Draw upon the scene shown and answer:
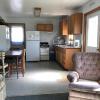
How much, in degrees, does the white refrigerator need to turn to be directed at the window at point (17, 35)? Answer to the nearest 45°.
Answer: approximately 135° to its right

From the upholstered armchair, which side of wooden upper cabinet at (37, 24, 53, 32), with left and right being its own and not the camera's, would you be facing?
front

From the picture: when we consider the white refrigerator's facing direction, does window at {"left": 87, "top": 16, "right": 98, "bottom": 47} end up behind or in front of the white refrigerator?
in front

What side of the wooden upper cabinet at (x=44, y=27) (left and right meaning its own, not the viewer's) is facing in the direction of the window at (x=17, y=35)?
right

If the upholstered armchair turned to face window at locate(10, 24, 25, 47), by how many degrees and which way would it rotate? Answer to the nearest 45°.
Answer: approximately 135° to its right

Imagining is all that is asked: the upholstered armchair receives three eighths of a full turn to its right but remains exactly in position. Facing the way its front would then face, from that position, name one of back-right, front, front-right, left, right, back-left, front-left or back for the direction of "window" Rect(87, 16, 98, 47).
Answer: front-right

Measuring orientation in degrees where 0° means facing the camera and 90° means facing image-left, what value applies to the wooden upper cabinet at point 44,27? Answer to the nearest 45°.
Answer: approximately 0°

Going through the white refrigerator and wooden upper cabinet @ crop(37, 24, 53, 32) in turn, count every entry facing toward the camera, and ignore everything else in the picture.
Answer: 2

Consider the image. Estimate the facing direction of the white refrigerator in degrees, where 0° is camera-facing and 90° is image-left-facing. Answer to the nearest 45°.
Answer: approximately 0°
